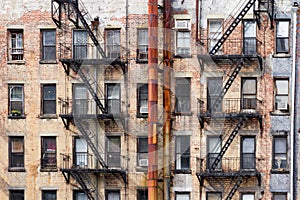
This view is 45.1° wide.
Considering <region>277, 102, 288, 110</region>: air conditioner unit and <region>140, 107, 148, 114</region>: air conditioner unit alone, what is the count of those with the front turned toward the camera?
2

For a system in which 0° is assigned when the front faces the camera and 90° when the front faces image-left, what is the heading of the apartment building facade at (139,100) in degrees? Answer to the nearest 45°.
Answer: approximately 0°

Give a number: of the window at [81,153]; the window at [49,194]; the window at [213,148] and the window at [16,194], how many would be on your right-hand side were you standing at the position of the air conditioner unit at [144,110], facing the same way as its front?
3

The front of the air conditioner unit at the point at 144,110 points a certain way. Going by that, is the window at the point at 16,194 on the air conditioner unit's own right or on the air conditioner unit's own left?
on the air conditioner unit's own right

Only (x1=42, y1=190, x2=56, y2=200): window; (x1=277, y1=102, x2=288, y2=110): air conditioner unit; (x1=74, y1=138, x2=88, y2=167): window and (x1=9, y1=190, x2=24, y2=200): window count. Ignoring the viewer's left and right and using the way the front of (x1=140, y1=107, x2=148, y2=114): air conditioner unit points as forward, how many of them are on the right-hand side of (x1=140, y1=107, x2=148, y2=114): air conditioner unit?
3
